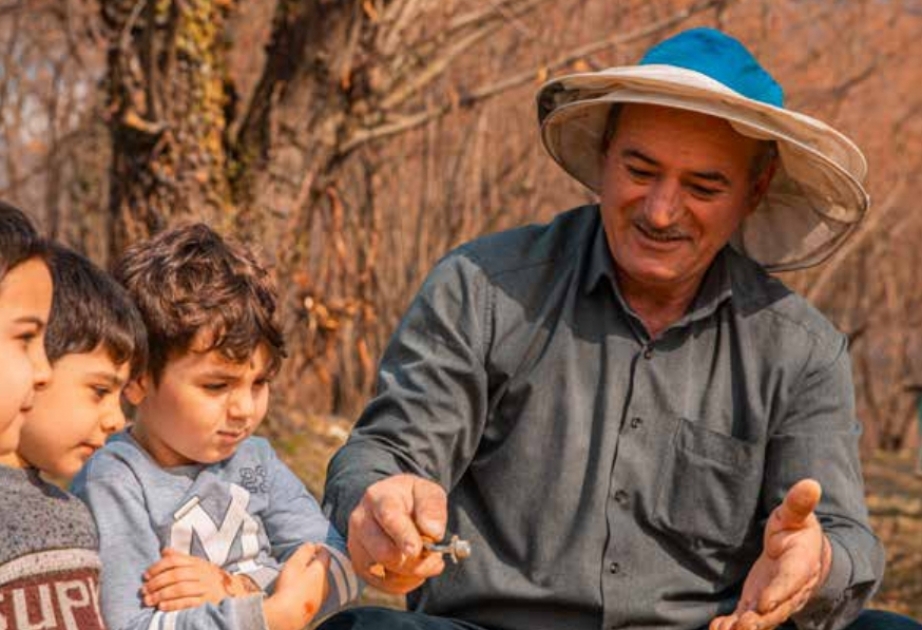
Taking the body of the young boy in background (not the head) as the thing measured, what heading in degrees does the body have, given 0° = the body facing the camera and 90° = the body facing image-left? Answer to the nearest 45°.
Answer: approximately 315°

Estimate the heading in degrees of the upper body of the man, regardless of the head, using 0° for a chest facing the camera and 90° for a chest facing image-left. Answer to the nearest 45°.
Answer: approximately 0°
